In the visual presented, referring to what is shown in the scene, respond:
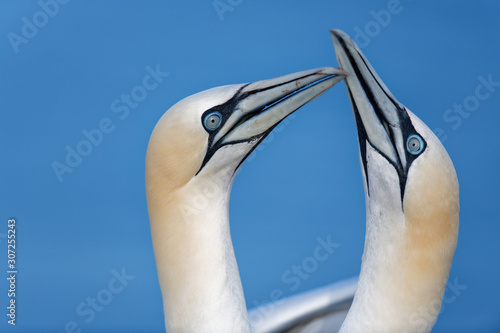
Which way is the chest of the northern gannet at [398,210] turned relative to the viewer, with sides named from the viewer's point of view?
facing to the left of the viewer
